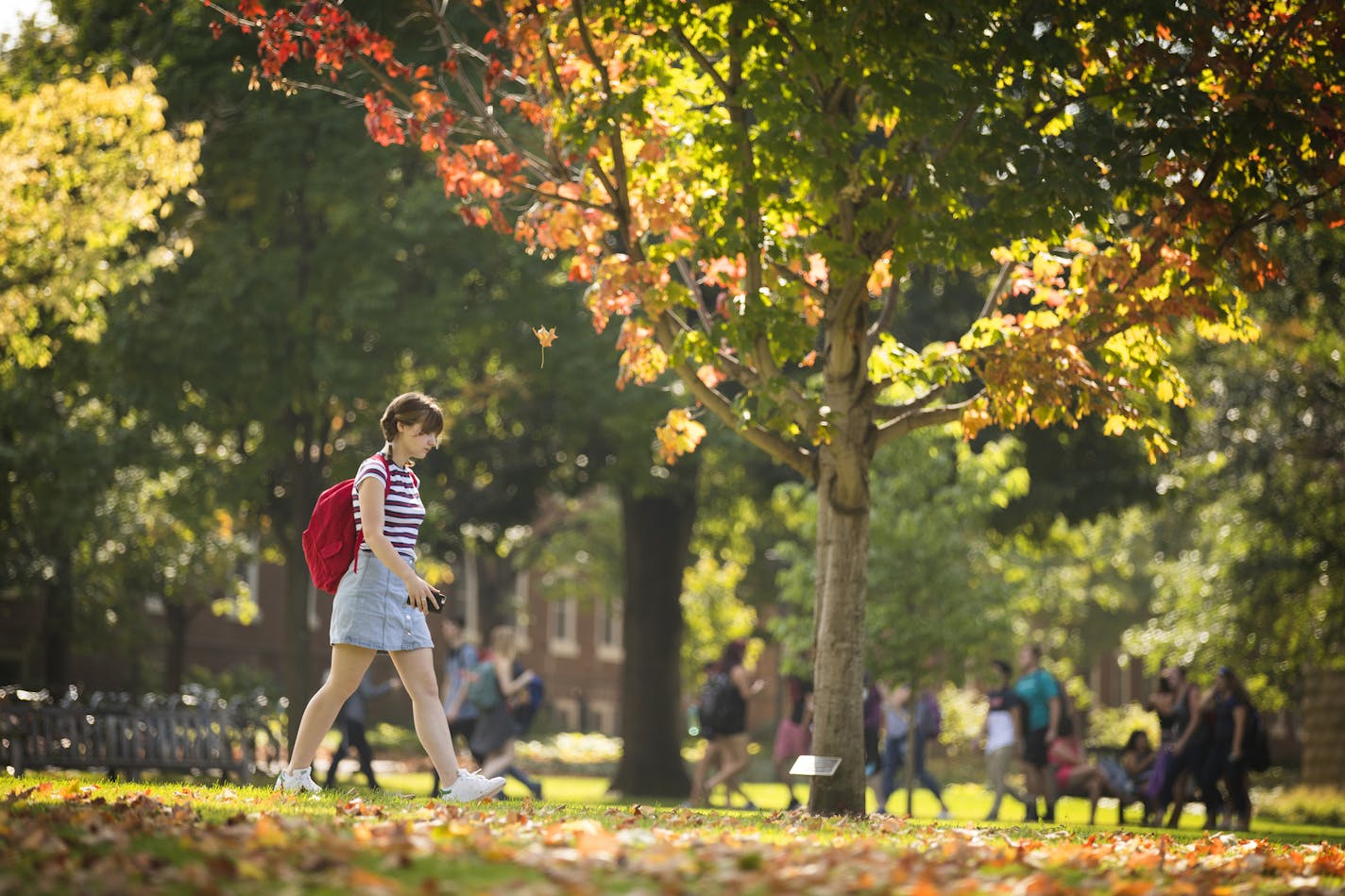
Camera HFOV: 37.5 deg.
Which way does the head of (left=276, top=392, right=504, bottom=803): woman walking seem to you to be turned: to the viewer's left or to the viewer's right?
to the viewer's right

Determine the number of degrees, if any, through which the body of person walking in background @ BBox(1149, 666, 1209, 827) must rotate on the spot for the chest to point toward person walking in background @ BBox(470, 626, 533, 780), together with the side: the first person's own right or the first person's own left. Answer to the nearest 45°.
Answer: approximately 45° to the first person's own right

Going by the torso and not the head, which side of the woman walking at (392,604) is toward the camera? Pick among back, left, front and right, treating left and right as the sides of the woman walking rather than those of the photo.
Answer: right
